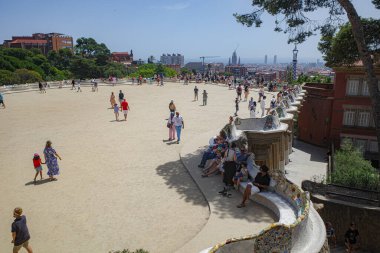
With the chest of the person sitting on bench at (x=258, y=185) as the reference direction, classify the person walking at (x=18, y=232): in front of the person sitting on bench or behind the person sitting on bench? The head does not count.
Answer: in front

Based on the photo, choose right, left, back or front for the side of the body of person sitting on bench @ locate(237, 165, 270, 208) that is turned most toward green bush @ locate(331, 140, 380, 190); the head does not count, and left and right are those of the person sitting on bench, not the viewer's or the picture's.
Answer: back

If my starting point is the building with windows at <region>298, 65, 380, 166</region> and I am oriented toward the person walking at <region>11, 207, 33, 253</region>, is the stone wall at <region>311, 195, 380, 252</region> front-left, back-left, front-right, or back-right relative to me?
front-left

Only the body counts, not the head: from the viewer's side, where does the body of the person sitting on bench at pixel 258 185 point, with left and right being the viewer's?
facing the viewer and to the left of the viewer

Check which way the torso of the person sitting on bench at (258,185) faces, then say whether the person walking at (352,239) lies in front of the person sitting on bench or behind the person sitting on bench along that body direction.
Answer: behind
